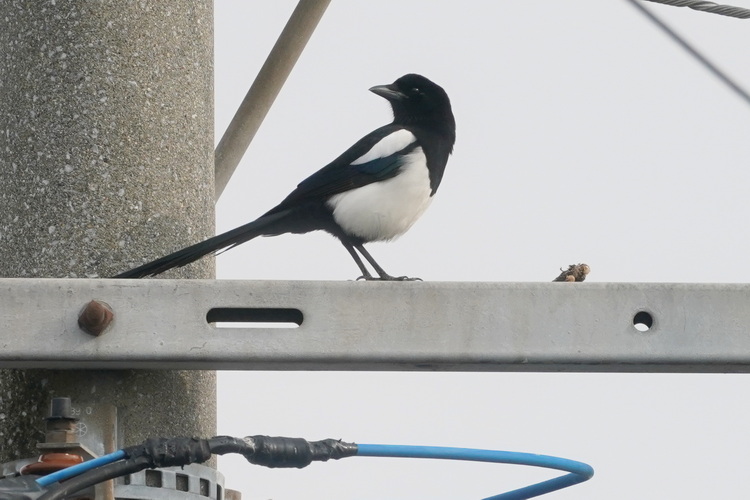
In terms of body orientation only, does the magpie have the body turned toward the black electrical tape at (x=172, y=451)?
no

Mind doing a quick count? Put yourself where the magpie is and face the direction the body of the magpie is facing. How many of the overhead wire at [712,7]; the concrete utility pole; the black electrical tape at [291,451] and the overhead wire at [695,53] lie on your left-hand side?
0

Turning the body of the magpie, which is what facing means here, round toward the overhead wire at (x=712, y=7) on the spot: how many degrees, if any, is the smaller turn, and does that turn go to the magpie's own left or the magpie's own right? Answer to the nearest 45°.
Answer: approximately 45° to the magpie's own right

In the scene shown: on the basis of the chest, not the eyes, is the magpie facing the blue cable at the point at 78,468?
no

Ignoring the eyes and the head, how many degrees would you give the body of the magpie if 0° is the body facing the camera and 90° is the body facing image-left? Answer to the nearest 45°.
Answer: approximately 270°
